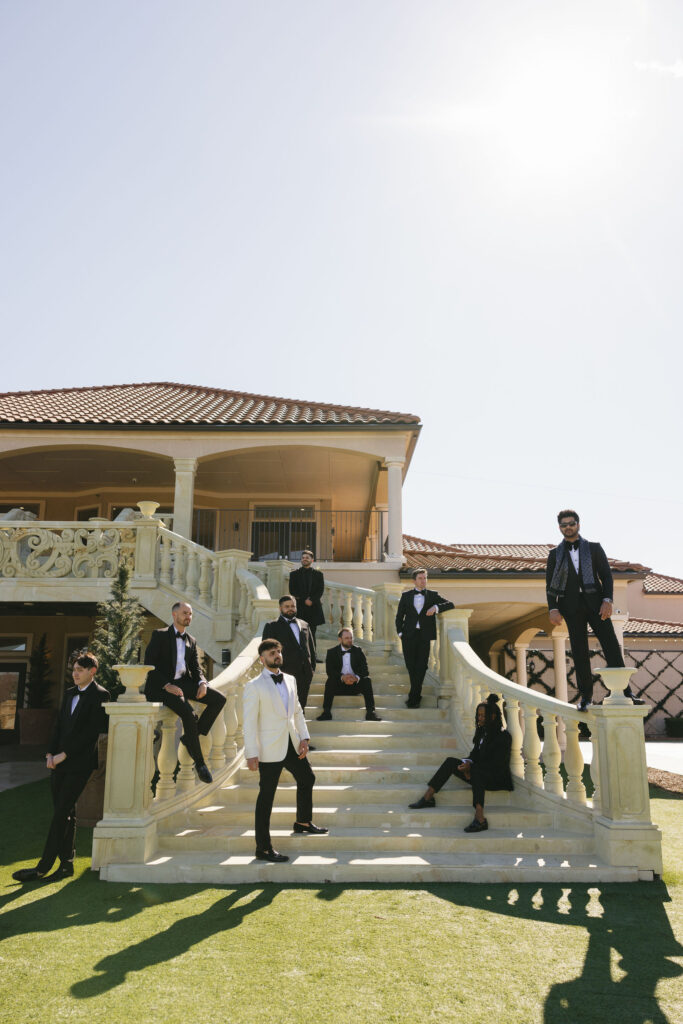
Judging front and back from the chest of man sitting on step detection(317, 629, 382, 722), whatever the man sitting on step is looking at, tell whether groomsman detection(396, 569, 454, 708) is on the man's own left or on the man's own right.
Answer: on the man's own left

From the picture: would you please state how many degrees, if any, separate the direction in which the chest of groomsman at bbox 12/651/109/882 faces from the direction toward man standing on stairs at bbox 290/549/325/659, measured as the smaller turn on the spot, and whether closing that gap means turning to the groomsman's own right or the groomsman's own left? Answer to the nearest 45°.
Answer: approximately 180°

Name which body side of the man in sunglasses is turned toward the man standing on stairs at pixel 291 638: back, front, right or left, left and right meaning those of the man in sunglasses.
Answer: right

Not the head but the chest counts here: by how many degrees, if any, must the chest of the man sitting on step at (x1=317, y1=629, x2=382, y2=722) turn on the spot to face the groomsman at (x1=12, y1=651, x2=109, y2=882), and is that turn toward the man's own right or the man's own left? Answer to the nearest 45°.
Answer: approximately 45° to the man's own right

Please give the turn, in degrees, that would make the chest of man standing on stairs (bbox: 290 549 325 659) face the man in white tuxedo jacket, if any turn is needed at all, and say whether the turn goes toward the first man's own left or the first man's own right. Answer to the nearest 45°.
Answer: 0° — they already face them

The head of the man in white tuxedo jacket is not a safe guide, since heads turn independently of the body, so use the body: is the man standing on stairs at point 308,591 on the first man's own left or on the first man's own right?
on the first man's own left

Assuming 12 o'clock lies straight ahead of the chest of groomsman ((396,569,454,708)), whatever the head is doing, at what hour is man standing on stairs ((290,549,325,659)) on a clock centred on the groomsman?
The man standing on stairs is roughly at 4 o'clock from the groomsman.

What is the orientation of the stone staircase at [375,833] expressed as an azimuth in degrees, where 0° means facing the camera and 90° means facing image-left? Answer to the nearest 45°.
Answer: approximately 0°

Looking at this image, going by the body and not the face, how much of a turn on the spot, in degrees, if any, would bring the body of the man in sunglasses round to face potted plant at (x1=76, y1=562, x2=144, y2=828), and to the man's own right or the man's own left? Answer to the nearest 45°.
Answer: approximately 90° to the man's own right

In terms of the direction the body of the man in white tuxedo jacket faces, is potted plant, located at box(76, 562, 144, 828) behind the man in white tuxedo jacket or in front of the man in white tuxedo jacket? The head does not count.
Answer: behind

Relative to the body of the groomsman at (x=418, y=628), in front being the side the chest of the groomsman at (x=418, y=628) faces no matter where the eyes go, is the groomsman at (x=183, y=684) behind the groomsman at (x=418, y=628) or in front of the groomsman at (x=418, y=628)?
in front
